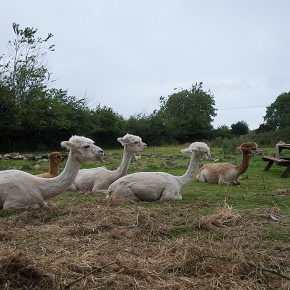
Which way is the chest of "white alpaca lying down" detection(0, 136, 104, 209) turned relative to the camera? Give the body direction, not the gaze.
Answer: to the viewer's right

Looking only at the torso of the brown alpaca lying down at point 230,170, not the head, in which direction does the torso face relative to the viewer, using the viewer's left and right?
facing to the right of the viewer

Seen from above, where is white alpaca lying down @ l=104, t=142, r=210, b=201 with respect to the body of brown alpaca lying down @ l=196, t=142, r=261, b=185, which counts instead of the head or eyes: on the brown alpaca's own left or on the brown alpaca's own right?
on the brown alpaca's own right

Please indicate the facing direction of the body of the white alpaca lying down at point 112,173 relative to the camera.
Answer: to the viewer's right

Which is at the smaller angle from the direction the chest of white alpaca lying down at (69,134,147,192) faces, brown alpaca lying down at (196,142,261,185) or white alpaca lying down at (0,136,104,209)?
the brown alpaca lying down

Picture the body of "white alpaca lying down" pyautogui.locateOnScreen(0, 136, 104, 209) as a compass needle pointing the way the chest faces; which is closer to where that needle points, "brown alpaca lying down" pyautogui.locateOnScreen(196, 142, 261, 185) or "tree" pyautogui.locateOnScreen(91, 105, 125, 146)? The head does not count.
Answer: the brown alpaca lying down

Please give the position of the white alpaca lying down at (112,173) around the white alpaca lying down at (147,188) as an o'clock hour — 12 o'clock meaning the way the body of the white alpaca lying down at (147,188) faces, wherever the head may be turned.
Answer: the white alpaca lying down at (112,173) is roughly at 8 o'clock from the white alpaca lying down at (147,188).

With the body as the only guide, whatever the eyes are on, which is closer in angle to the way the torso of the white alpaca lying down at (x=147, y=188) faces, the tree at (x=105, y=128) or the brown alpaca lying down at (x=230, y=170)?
the brown alpaca lying down

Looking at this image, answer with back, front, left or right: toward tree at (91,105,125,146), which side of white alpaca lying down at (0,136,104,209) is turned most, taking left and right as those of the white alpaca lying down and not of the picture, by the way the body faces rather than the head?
left

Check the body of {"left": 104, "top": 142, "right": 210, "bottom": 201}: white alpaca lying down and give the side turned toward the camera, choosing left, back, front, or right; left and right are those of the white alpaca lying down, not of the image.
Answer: right

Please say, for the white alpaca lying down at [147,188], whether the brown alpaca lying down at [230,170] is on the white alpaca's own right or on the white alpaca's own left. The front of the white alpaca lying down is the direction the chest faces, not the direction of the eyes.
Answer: on the white alpaca's own left

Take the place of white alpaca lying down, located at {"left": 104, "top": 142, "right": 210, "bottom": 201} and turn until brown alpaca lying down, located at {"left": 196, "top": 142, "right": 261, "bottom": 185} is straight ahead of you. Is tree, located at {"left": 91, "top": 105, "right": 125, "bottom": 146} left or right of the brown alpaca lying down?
left

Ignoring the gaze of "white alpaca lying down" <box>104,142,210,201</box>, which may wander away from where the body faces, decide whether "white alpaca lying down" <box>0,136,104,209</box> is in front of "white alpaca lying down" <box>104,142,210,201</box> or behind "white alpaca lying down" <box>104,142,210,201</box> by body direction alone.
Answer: behind

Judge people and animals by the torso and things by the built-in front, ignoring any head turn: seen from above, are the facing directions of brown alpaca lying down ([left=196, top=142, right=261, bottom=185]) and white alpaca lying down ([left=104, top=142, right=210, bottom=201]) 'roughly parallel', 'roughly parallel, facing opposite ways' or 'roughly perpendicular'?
roughly parallel
